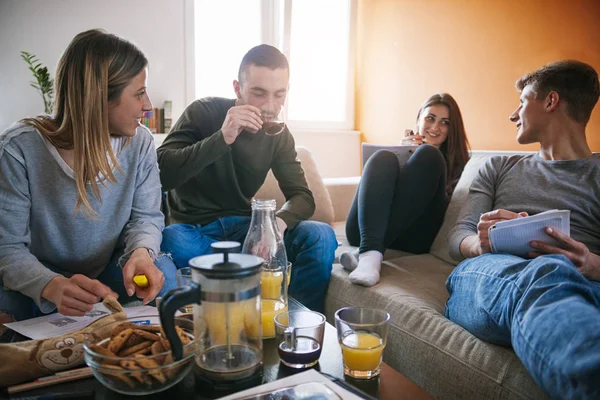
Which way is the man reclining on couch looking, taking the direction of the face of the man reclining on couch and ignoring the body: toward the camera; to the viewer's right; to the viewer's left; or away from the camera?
to the viewer's left

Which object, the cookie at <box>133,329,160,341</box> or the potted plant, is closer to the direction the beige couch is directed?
the cookie

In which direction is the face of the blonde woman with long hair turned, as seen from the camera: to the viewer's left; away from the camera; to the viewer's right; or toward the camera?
to the viewer's right

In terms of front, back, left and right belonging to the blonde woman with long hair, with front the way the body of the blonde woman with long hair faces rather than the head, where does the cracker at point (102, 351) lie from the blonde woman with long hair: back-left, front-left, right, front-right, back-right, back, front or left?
front-right

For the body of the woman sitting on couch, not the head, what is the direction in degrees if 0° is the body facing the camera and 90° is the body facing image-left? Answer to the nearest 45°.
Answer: approximately 45°

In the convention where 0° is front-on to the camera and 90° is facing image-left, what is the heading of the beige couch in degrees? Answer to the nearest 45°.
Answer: approximately 45°
